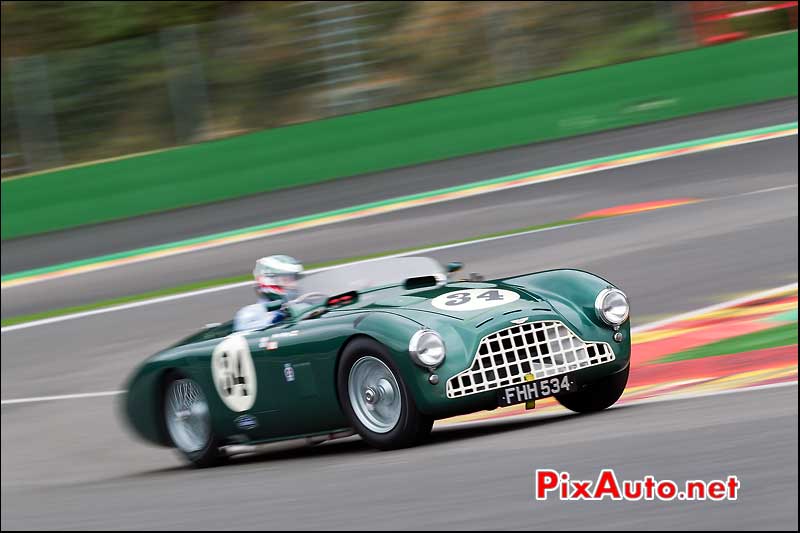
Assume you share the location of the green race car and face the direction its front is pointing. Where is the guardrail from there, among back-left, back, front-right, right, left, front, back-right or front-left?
back-left

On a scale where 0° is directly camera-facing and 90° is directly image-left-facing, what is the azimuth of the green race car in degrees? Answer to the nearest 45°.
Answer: approximately 315°
